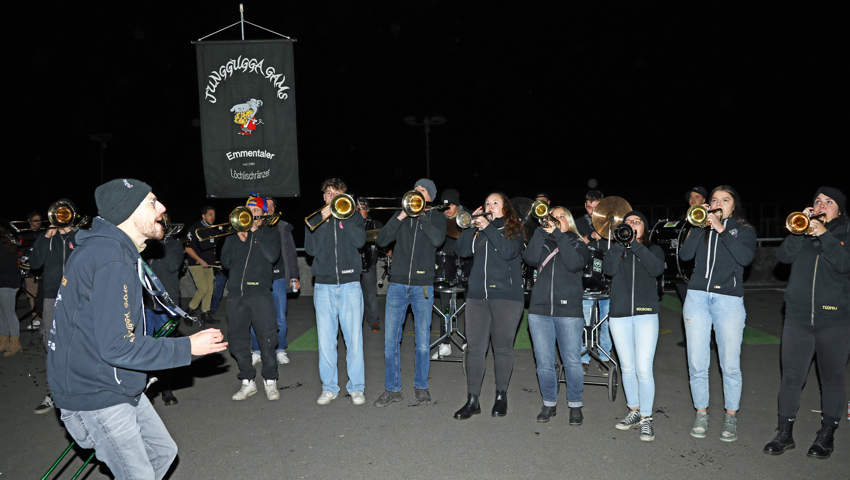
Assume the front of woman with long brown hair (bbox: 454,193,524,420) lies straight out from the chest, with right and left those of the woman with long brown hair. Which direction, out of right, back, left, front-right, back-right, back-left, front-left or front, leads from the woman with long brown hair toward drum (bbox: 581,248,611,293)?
back

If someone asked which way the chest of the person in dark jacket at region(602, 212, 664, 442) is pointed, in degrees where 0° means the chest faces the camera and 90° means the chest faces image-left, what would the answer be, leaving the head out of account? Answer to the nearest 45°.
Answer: approximately 0°

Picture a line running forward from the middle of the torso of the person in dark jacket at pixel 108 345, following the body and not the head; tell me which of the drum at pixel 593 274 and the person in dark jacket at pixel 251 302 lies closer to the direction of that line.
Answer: the drum

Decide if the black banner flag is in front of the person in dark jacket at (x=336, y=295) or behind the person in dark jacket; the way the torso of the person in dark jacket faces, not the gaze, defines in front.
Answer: behind

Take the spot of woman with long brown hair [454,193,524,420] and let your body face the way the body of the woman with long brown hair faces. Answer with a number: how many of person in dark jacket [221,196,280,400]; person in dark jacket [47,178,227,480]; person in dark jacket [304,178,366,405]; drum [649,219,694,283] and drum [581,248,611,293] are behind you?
2

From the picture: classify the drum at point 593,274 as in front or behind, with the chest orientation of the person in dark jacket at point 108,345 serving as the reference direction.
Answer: in front

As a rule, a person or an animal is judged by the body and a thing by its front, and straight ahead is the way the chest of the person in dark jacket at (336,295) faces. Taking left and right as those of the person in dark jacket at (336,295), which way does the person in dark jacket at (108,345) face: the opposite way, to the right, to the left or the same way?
to the left

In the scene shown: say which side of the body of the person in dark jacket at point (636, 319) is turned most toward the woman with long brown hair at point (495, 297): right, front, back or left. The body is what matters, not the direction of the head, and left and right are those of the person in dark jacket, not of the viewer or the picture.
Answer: right

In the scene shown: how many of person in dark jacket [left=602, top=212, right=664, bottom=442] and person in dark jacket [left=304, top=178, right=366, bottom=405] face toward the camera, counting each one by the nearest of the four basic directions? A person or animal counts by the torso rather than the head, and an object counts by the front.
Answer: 2

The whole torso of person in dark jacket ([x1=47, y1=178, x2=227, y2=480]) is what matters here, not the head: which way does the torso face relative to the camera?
to the viewer's right
